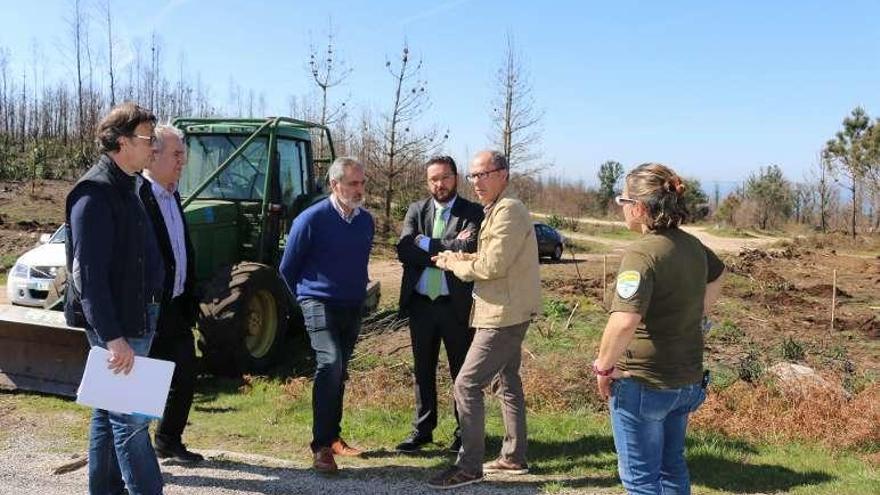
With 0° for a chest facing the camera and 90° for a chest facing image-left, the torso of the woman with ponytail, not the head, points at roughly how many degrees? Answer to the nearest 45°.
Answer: approximately 135°

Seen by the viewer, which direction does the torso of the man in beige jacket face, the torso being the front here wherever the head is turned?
to the viewer's left

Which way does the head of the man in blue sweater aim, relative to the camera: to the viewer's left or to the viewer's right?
to the viewer's right

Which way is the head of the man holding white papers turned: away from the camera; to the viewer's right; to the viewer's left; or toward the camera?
to the viewer's right

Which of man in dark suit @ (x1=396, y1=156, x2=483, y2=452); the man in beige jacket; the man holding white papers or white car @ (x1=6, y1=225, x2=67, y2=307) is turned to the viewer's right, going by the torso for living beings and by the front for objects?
the man holding white papers

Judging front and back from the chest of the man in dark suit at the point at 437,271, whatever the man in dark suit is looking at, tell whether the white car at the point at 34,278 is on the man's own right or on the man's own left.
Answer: on the man's own right

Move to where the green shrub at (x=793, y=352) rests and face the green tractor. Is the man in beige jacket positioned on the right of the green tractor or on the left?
left

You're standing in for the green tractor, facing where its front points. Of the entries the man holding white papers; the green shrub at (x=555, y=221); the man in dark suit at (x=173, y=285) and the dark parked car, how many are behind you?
2

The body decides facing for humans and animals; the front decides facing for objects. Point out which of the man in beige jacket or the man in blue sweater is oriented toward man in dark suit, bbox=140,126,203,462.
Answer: the man in beige jacket

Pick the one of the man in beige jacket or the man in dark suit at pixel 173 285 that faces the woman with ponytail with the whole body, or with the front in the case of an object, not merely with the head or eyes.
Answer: the man in dark suit

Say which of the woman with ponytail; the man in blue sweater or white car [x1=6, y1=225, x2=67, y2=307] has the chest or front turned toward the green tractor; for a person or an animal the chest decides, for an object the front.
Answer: the woman with ponytail

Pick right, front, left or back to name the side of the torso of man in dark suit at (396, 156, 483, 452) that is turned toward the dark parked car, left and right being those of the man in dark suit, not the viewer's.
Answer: back
